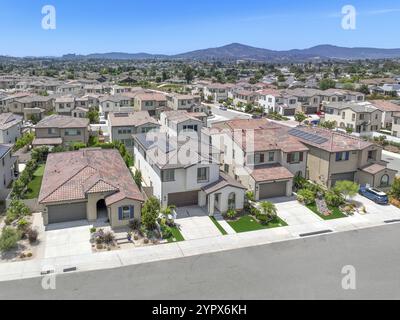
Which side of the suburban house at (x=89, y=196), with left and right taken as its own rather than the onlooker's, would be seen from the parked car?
left

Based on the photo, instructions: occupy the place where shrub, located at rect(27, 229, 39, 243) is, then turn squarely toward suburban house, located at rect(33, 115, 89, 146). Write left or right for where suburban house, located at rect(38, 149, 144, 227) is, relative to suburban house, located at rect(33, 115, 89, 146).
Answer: right

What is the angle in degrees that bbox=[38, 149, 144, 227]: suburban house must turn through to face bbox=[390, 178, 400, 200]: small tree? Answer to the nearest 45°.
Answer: approximately 90° to its left

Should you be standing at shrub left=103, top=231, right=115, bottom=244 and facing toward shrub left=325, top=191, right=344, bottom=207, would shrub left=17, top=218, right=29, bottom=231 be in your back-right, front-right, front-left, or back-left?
back-left

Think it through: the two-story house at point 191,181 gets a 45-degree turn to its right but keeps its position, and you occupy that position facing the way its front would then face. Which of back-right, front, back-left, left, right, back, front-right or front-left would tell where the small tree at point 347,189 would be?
left

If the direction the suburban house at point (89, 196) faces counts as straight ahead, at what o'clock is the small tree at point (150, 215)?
The small tree is roughly at 10 o'clock from the suburban house.

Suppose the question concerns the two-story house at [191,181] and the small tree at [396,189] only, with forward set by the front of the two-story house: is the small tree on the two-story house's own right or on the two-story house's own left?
on the two-story house's own left

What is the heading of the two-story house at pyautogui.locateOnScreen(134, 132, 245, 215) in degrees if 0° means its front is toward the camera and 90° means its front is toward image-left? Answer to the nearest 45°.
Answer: approximately 315°

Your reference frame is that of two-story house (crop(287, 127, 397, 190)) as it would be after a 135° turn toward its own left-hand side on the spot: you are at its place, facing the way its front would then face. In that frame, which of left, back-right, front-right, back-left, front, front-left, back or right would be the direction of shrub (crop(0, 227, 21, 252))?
back-left

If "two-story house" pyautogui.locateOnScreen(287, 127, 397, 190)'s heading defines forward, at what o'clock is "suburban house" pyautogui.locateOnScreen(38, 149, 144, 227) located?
The suburban house is roughly at 3 o'clock from the two-story house.
